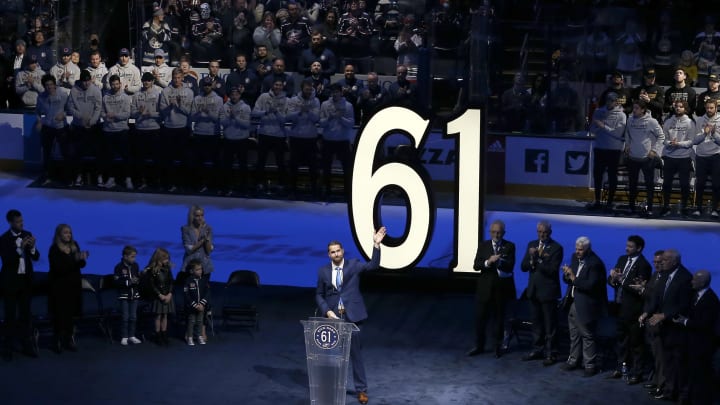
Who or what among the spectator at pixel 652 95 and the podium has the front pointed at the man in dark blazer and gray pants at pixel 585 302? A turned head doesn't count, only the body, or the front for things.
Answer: the spectator

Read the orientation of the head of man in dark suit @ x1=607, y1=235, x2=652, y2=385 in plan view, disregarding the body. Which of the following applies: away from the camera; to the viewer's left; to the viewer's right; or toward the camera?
to the viewer's left

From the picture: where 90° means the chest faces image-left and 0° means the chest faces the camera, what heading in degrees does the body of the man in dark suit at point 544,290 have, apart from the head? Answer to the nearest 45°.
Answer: approximately 45°

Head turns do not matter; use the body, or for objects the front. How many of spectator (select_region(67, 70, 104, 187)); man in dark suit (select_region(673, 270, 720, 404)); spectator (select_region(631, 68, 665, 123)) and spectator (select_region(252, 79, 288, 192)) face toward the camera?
3

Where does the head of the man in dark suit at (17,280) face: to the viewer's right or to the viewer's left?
to the viewer's right

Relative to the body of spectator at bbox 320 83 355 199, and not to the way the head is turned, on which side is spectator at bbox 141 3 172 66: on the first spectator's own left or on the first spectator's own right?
on the first spectator's own right

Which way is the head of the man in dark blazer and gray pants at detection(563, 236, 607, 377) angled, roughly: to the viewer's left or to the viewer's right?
to the viewer's left

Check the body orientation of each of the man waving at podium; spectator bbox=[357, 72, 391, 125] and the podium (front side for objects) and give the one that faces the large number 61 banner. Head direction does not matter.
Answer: the spectator

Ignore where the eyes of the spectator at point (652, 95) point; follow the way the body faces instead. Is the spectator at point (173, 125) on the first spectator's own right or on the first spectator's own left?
on the first spectator's own right
